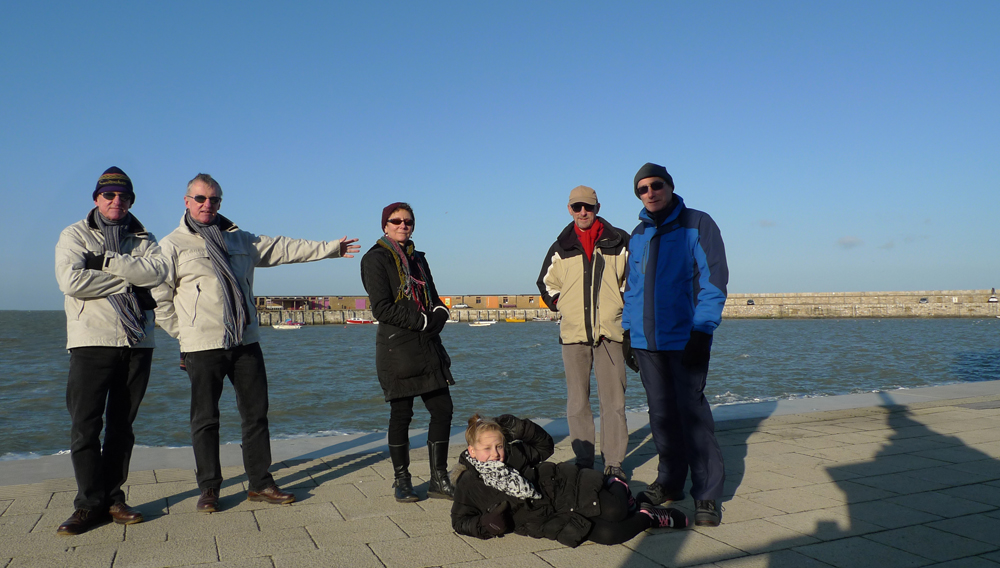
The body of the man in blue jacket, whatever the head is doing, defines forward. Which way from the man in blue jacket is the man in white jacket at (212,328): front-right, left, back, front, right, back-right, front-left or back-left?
front-right

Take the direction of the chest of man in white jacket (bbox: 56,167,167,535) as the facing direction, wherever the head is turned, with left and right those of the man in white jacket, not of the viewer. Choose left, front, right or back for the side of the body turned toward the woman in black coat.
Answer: left

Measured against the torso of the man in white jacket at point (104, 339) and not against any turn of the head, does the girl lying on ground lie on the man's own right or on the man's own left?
on the man's own left

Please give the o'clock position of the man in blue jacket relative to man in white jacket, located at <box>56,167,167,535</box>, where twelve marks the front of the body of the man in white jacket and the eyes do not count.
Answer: The man in blue jacket is roughly at 10 o'clock from the man in white jacket.

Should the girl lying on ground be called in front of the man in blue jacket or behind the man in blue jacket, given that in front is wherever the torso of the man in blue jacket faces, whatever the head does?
in front

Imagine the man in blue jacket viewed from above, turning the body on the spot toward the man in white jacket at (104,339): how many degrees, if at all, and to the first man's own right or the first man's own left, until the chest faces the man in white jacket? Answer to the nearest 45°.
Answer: approximately 45° to the first man's own right

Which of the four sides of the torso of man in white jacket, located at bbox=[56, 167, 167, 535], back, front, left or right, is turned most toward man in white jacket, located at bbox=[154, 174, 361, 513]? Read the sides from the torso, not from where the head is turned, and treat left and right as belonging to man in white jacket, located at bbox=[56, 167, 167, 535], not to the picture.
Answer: left

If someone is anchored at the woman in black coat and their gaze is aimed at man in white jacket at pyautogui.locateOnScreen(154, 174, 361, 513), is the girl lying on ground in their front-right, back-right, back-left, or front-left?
back-left

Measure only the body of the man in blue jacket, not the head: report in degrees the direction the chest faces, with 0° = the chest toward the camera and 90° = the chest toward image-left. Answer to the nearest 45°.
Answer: approximately 45°

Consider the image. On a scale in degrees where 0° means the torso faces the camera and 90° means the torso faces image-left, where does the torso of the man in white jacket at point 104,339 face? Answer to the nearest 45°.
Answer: approximately 0°
